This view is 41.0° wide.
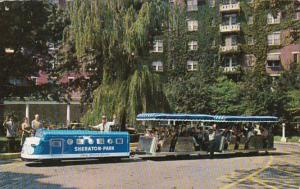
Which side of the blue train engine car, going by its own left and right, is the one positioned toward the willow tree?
right

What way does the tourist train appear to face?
to the viewer's left

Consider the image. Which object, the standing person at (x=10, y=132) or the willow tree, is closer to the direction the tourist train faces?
the standing person

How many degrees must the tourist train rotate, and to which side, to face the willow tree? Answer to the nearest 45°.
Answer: approximately 90° to its right

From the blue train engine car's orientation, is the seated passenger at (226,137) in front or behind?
behind

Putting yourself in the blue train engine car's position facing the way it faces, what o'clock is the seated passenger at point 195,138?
The seated passenger is roughly at 5 o'clock from the blue train engine car.

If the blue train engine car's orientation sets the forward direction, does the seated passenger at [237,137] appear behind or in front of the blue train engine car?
behind

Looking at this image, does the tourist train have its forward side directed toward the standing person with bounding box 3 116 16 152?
yes

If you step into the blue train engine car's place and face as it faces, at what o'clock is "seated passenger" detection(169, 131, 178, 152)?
The seated passenger is roughly at 5 o'clock from the blue train engine car.

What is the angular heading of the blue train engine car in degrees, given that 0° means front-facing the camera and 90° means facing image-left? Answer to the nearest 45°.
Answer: approximately 90°
